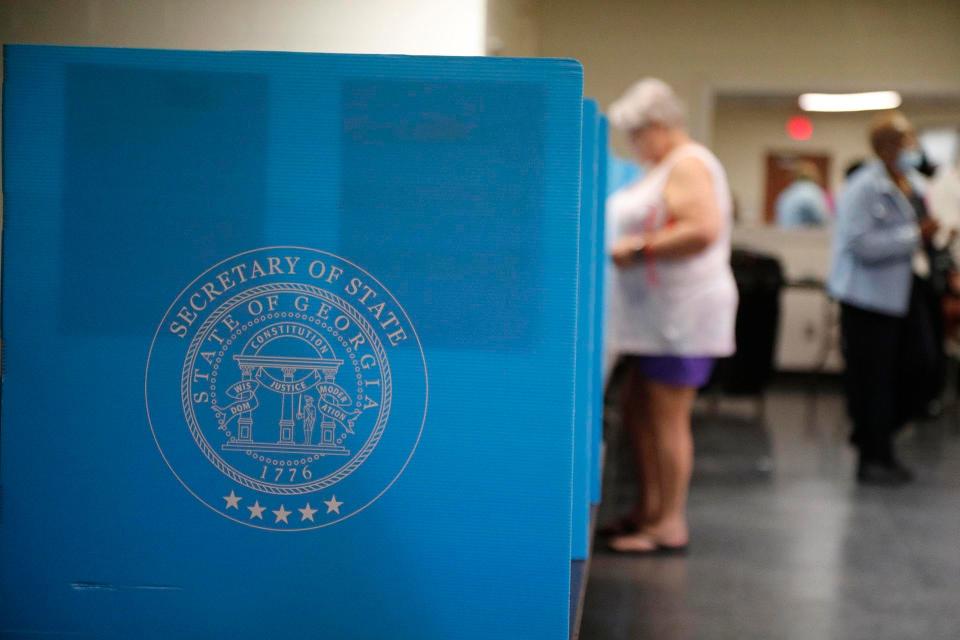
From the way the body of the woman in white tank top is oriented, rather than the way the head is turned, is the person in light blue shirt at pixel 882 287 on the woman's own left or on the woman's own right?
on the woman's own right

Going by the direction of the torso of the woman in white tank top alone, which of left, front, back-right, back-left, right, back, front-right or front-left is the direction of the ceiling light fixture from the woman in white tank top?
right

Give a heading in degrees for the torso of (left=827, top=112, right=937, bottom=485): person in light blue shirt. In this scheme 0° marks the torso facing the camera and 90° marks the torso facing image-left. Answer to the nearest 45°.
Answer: approximately 270°

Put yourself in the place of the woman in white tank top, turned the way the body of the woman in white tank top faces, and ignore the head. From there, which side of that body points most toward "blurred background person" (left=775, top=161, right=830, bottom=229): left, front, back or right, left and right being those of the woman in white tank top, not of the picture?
right

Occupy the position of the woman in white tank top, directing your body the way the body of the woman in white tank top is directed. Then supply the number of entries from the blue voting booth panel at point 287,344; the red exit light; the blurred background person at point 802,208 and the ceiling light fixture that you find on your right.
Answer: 3

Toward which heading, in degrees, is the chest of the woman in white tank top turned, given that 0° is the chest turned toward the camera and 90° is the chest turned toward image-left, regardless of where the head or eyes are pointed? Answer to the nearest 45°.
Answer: approximately 90°

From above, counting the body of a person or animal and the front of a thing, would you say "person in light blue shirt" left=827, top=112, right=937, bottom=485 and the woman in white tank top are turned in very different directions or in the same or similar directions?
very different directions
